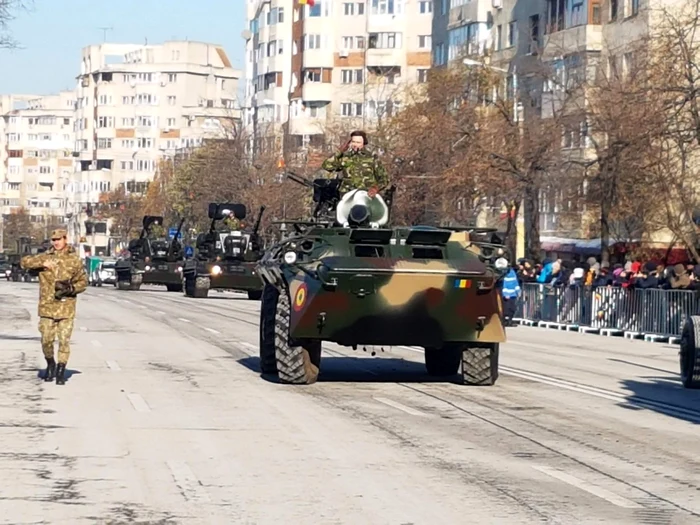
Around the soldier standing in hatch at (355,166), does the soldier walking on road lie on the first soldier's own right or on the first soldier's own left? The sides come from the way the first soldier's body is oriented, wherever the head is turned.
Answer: on the first soldier's own right

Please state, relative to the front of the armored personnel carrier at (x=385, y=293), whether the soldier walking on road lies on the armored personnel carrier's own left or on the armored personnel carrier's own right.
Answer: on the armored personnel carrier's own right

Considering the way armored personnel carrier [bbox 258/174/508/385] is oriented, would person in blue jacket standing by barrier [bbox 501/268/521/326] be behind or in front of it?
behind

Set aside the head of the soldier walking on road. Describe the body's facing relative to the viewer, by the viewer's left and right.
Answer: facing the viewer

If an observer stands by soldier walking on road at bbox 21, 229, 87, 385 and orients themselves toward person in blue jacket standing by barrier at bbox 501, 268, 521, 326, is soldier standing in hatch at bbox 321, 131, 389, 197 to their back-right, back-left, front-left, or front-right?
front-right

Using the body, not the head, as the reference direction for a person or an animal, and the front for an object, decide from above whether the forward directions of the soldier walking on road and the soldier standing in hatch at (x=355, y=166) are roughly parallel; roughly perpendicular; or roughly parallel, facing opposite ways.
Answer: roughly parallel

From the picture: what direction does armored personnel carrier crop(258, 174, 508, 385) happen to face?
toward the camera

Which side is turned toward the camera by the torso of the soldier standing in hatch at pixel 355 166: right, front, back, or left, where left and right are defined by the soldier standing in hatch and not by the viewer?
front

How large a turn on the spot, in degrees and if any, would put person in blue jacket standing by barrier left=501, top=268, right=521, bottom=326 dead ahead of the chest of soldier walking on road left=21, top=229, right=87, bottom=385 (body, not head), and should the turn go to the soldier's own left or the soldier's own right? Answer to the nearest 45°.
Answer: approximately 135° to the soldier's own left

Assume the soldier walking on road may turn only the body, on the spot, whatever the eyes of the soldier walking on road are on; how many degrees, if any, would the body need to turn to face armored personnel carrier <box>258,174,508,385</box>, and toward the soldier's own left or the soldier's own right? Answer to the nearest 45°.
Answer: approximately 90° to the soldier's own left

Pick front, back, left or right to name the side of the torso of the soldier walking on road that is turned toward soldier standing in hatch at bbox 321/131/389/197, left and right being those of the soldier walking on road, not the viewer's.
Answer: left
